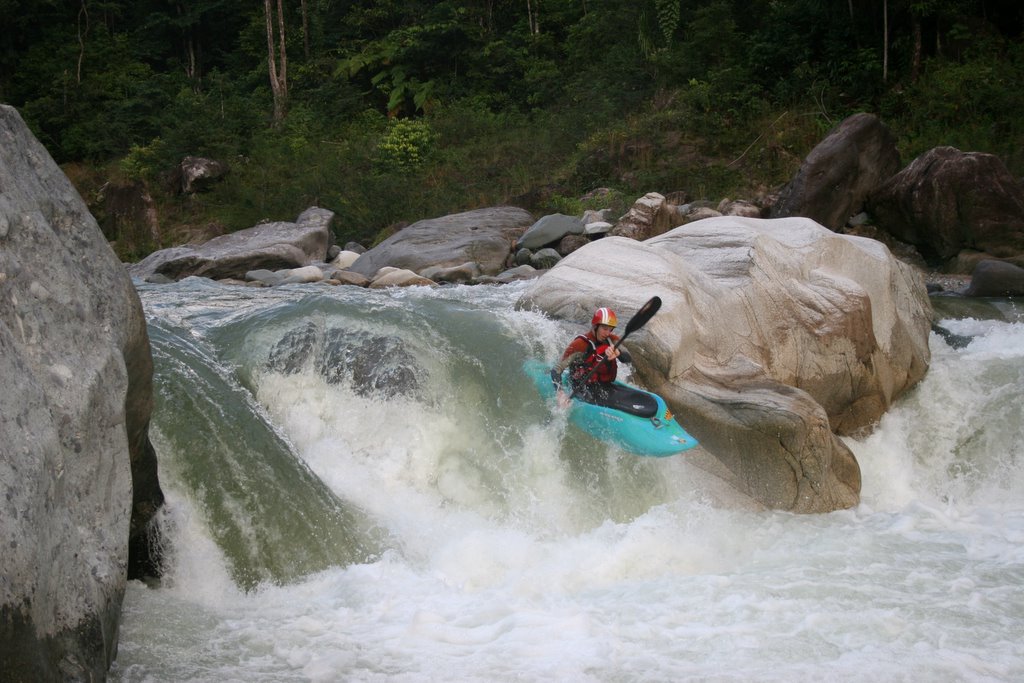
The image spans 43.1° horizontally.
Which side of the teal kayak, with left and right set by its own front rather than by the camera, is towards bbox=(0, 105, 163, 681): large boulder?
right

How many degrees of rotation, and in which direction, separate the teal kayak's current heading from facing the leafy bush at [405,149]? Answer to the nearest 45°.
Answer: approximately 135° to its left

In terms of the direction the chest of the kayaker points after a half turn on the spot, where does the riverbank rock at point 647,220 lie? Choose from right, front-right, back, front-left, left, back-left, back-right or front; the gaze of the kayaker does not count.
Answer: front-right

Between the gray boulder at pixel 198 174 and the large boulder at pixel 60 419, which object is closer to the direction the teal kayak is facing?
the large boulder

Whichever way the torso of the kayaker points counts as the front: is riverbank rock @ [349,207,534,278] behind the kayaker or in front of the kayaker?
behind

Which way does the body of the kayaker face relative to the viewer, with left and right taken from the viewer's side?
facing the viewer and to the right of the viewer

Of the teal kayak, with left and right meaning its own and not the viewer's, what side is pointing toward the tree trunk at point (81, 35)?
back

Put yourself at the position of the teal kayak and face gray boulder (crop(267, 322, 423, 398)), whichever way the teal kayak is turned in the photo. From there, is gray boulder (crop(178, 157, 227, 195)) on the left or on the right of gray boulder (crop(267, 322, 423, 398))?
right

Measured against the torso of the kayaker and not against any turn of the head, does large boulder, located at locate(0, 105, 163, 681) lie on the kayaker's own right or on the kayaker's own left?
on the kayaker's own right

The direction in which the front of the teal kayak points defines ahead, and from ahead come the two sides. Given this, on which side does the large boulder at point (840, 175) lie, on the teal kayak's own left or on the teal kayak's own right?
on the teal kayak's own left
